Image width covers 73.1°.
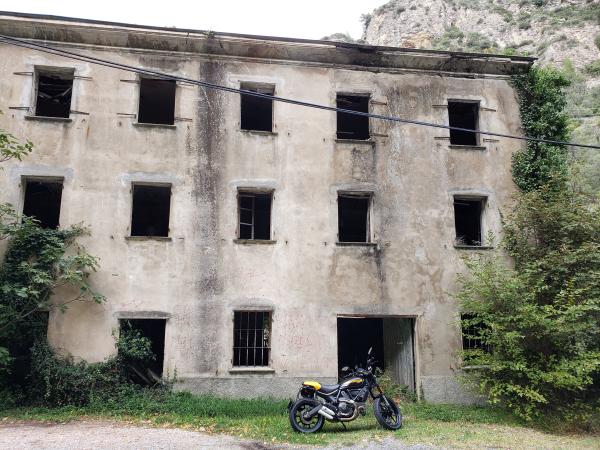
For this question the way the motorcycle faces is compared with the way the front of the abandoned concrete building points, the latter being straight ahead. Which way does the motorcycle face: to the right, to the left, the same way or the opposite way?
to the left

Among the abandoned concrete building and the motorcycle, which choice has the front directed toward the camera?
the abandoned concrete building

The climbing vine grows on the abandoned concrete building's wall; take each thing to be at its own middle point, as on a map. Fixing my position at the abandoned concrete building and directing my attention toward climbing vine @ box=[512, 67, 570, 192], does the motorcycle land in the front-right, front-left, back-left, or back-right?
front-right

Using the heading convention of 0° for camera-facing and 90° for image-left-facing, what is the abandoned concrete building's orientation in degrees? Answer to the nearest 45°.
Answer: approximately 0°

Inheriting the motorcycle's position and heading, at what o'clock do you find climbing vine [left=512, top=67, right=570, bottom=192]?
The climbing vine is roughly at 11 o'clock from the motorcycle.

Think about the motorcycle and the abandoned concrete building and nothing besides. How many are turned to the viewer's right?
1

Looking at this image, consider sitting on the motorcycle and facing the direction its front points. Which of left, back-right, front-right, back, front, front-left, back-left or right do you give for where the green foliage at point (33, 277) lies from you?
back

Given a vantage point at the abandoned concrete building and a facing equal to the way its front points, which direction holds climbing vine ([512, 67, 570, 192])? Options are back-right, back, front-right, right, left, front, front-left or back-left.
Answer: left

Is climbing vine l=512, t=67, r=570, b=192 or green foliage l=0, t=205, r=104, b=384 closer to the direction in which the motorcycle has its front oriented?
the climbing vine

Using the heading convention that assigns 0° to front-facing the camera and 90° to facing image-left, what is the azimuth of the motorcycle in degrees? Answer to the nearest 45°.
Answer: approximately 270°
